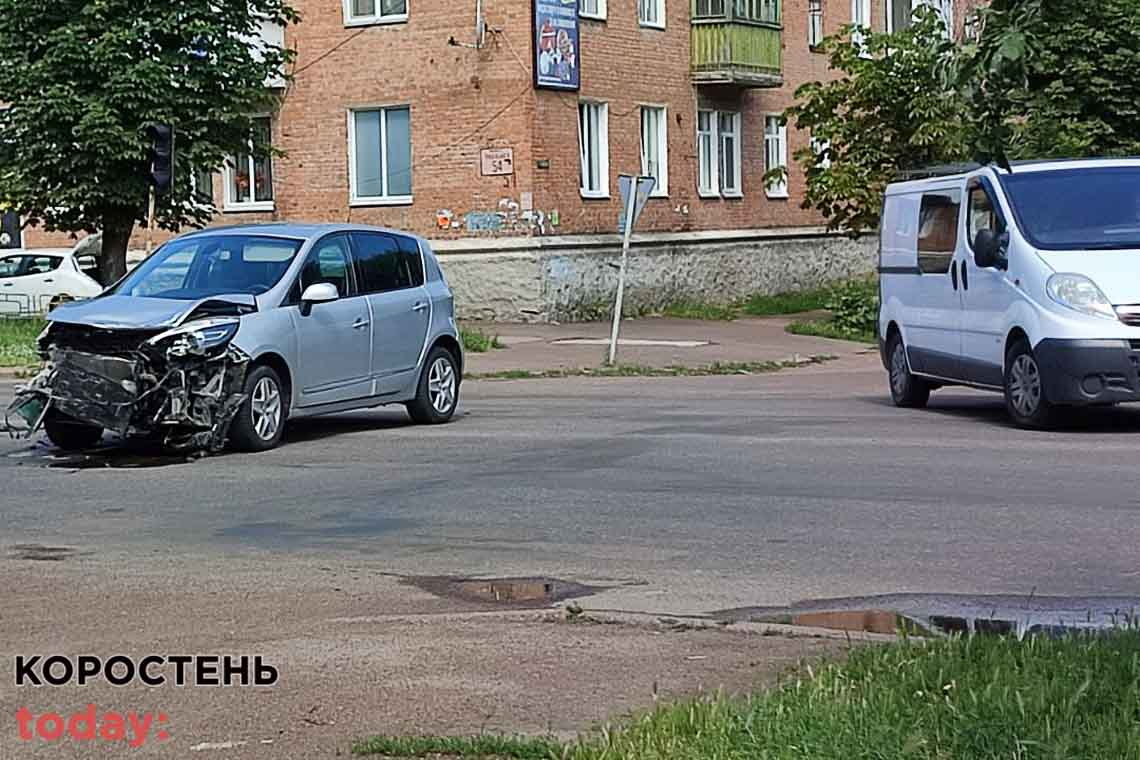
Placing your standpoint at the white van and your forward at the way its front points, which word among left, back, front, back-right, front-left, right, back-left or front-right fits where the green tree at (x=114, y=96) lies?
back

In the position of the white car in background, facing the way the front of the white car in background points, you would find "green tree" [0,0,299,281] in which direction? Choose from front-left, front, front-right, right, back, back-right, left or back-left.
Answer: left

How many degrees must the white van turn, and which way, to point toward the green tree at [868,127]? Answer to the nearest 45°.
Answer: approximately 135° to its left

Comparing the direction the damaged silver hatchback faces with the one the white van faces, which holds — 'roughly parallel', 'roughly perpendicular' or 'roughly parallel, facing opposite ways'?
roughly perpendicular

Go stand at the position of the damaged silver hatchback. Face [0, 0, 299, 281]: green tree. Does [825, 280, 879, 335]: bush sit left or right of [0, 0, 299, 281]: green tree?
right
